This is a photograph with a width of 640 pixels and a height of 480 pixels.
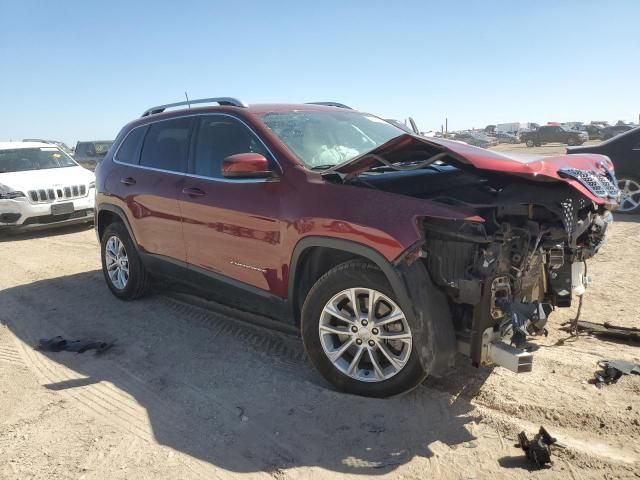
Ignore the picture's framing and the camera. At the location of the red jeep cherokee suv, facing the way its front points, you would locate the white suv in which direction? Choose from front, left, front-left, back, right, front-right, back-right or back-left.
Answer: back

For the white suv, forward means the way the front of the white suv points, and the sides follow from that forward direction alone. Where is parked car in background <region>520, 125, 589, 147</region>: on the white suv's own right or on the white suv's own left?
on the white suv's own left

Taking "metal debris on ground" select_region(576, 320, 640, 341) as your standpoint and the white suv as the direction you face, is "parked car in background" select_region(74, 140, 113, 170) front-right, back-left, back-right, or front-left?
front-right

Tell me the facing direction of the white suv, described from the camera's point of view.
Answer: facing the viewer and to the right of the viewer

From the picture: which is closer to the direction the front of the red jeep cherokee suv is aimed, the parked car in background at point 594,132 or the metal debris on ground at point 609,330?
the metal debris on ground

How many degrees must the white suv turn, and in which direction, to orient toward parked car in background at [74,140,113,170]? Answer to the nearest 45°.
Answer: approximately 135° to its left

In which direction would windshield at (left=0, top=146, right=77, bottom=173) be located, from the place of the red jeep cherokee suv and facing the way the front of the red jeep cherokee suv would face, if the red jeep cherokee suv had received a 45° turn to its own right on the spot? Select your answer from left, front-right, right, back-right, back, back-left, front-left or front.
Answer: back-right

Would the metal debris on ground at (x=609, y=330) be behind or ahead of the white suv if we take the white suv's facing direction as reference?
ahead

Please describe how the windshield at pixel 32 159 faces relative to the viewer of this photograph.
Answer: facing the viewer

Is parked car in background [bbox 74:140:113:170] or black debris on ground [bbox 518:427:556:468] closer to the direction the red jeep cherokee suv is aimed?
the black debris on ground

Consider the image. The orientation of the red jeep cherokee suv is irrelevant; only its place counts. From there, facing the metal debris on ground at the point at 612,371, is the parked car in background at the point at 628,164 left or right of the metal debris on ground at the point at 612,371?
left

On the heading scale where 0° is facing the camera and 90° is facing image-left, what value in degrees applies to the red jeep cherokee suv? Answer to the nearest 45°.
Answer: approximately 315°

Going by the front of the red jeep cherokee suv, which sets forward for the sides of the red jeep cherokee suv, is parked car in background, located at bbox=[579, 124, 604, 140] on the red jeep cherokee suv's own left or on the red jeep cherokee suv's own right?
on the red jeep cherokee suv's own left

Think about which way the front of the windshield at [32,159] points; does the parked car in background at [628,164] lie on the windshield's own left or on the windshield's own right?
on the windshield's own left

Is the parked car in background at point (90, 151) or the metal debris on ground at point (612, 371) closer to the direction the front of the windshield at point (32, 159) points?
the metal debris on ground

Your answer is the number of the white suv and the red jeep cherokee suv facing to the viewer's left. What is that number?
0

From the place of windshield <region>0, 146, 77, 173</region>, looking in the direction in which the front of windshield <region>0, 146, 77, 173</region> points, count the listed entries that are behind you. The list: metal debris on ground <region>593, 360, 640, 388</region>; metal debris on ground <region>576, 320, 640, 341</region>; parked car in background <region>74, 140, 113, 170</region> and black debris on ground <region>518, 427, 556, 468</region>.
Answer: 1

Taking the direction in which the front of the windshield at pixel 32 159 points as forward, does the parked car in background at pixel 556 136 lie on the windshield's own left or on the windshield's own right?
on the windshield's own left

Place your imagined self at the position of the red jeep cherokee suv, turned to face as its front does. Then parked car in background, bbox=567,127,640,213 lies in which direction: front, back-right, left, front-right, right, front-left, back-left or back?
left
